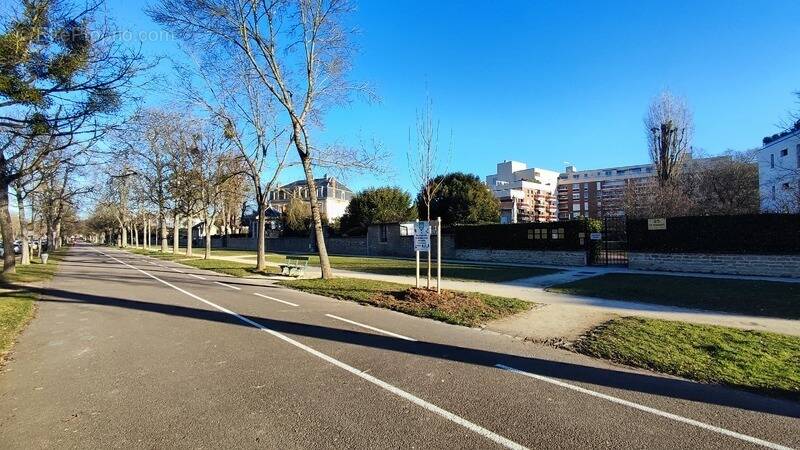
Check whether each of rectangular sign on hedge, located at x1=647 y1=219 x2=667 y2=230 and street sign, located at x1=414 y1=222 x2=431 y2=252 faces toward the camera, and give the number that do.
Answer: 2

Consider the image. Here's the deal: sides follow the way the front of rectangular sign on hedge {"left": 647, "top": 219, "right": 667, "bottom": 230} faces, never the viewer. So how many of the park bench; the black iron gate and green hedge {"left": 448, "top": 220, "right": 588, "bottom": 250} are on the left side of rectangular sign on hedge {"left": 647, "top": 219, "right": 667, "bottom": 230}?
0

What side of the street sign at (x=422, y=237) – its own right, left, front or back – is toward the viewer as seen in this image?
front

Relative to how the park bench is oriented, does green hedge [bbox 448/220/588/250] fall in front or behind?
behind

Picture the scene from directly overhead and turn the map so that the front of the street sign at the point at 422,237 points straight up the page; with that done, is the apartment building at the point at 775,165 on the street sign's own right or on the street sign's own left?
on the street sign's own left

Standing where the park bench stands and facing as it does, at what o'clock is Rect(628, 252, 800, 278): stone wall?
The stone wall is roughly at 8 o'clock from the park bench.

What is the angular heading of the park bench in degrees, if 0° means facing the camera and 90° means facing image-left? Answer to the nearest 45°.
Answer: approximately 45°

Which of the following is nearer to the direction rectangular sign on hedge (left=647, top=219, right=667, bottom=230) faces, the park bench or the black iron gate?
the park bench

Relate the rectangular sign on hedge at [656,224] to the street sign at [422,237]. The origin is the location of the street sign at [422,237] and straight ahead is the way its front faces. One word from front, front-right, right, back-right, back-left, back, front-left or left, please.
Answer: back-left

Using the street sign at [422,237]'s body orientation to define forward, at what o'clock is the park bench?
The park bench is roughly at 5 o'clock from the street sign.

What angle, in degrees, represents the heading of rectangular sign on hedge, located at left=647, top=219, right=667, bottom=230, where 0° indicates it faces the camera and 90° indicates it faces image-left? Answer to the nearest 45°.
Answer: approximately 0°

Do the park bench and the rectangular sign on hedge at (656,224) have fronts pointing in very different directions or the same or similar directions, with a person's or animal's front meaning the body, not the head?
same or similar directions

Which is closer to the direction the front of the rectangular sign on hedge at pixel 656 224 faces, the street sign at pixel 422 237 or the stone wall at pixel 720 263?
the street sign

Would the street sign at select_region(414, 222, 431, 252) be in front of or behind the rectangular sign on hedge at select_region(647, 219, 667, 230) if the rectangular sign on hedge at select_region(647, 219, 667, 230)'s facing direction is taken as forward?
in front
